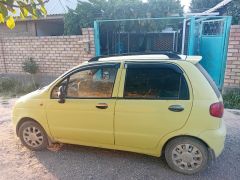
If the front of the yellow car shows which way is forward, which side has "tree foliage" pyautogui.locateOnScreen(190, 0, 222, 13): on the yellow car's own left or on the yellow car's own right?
on the yellow car's own right

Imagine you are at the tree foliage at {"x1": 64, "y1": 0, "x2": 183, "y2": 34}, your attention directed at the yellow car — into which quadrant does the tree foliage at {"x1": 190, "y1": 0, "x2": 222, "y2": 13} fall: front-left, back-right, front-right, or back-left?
back-left

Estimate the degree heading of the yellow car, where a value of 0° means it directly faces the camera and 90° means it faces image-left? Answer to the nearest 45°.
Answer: approximately 90°

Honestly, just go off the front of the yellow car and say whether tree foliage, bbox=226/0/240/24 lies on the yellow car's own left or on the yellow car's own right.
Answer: on the yellow car's own right

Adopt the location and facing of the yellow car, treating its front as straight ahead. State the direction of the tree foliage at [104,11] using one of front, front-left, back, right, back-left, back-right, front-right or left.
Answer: right
